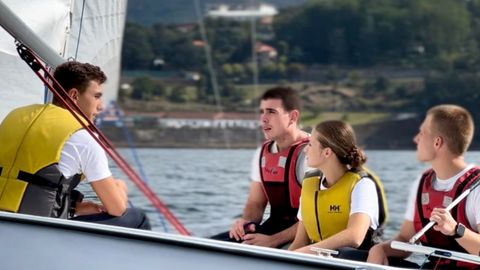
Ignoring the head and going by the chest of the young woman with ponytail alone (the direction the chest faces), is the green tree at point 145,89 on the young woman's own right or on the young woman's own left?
on the young woman's own right

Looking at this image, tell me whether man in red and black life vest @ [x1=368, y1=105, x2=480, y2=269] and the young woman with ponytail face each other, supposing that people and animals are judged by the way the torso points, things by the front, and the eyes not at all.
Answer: no

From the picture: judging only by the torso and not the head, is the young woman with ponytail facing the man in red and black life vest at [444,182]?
no

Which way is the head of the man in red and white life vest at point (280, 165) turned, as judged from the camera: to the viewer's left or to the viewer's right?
to the viewer's left

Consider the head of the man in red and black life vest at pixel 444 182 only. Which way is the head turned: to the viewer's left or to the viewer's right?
to the viewer's left

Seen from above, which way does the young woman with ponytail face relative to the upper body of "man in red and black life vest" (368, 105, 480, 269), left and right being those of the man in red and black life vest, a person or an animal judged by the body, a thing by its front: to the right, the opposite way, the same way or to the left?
the same way

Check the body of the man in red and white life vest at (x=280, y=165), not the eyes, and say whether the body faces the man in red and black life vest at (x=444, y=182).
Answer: no

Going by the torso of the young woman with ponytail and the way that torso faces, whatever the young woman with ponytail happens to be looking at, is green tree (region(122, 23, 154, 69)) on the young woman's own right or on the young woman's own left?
on the young woman's own right

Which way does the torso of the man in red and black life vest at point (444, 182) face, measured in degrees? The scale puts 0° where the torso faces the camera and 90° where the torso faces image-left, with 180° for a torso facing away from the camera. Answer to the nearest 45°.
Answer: approximately 45°

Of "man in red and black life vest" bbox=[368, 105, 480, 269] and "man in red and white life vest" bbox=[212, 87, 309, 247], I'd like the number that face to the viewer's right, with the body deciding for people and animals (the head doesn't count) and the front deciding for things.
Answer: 0

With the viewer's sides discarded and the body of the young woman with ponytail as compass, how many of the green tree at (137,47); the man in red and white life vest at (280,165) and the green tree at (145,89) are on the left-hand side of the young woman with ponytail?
0

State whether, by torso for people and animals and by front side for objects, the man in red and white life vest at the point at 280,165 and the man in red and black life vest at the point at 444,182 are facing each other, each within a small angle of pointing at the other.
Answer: no

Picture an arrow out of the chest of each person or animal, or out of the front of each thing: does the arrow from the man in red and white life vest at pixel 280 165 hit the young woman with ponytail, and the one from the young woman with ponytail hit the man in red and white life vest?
no

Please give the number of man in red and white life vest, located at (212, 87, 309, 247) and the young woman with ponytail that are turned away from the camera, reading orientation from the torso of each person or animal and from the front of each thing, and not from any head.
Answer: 0
